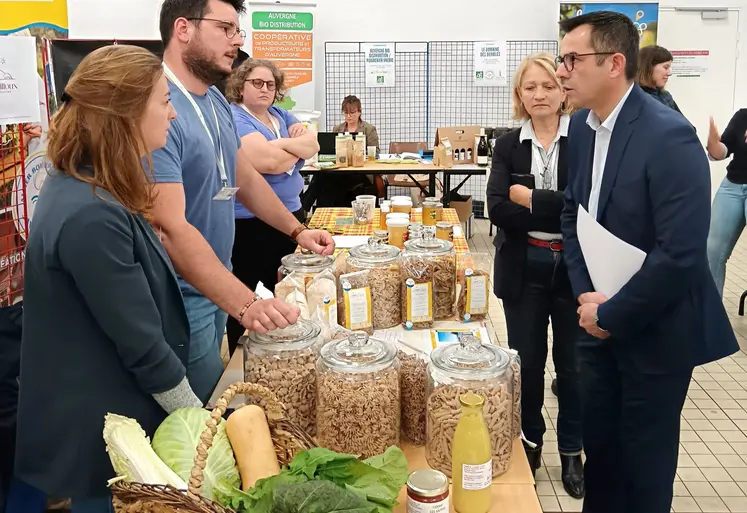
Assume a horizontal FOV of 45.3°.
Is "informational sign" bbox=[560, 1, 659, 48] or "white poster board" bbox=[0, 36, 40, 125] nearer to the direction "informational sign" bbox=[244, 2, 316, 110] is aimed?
the white poster board

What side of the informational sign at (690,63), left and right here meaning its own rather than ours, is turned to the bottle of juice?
front

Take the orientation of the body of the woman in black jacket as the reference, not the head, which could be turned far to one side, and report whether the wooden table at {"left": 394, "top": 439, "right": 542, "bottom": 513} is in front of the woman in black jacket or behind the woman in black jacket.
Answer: in front

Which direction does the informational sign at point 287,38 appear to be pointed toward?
toward the camera

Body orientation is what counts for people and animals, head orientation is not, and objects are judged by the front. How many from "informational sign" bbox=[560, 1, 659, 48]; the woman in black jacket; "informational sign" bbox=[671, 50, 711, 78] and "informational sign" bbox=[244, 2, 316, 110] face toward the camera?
4

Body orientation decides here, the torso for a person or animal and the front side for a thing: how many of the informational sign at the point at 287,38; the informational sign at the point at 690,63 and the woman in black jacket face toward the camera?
3

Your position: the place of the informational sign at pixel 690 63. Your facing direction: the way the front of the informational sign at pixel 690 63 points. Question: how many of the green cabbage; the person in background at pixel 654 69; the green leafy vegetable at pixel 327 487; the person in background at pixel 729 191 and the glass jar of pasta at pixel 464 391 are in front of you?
5

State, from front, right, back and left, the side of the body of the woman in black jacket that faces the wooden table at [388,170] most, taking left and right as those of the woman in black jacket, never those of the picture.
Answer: back

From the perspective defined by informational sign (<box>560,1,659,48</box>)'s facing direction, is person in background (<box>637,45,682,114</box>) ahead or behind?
ahead

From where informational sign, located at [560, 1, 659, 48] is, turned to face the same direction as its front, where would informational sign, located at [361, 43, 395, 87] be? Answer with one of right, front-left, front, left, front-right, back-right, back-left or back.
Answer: right

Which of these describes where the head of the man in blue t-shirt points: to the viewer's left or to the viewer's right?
to the viewer's right

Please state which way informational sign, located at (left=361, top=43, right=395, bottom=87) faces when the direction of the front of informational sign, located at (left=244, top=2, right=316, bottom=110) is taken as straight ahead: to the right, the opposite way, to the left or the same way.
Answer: the same way

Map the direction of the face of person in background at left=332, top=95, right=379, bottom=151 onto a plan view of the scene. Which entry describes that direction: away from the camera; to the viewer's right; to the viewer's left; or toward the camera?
toward the camera

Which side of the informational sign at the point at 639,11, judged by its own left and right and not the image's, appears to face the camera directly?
front

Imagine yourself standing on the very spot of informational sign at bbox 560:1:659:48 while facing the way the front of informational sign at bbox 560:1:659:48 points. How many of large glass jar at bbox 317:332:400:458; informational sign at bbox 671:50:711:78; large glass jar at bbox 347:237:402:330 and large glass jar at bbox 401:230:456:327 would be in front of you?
3

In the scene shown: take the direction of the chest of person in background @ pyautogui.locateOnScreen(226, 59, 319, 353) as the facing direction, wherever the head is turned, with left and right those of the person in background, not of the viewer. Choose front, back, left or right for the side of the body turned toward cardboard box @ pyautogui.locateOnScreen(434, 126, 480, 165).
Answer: left

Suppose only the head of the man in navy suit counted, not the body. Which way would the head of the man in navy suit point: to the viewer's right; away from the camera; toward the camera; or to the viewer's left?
to the viewer's left

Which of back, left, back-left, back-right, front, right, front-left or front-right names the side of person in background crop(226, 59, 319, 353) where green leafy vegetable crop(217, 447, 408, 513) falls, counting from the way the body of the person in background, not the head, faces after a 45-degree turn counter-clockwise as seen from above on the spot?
right

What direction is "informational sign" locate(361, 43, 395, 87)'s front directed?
toward the camera

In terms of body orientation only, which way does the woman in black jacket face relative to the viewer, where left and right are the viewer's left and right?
facing the viewer

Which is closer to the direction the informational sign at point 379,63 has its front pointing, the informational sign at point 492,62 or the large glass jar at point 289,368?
the large glass jar
